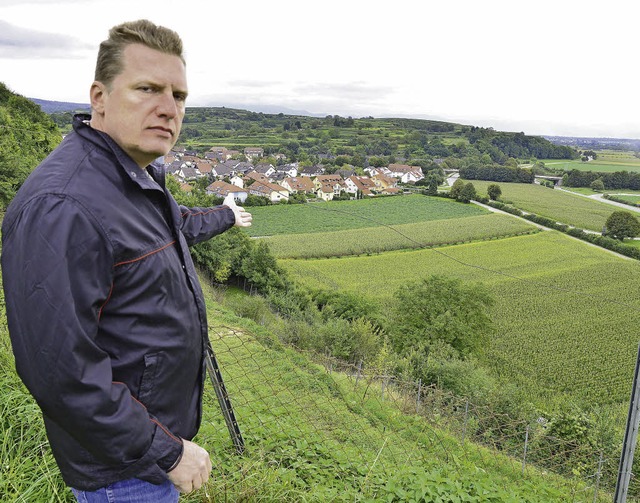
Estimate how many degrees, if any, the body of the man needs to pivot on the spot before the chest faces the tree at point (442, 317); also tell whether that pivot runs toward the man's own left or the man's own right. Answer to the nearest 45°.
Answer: approximately 45° to the man's own left

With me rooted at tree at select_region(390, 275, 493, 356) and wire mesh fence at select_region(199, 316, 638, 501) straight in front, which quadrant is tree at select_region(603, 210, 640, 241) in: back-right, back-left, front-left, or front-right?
back-left

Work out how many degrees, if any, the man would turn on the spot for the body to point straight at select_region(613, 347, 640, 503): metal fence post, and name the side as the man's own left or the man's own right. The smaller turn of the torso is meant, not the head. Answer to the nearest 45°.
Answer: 0° — they already face it

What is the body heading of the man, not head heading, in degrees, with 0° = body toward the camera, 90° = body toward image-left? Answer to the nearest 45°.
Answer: approximately 270°

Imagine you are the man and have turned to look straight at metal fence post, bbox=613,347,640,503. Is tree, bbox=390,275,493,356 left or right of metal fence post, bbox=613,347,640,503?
left

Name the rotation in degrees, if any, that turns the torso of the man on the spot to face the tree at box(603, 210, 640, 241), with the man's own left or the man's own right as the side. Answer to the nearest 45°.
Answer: approximately 45° to the man's own left
